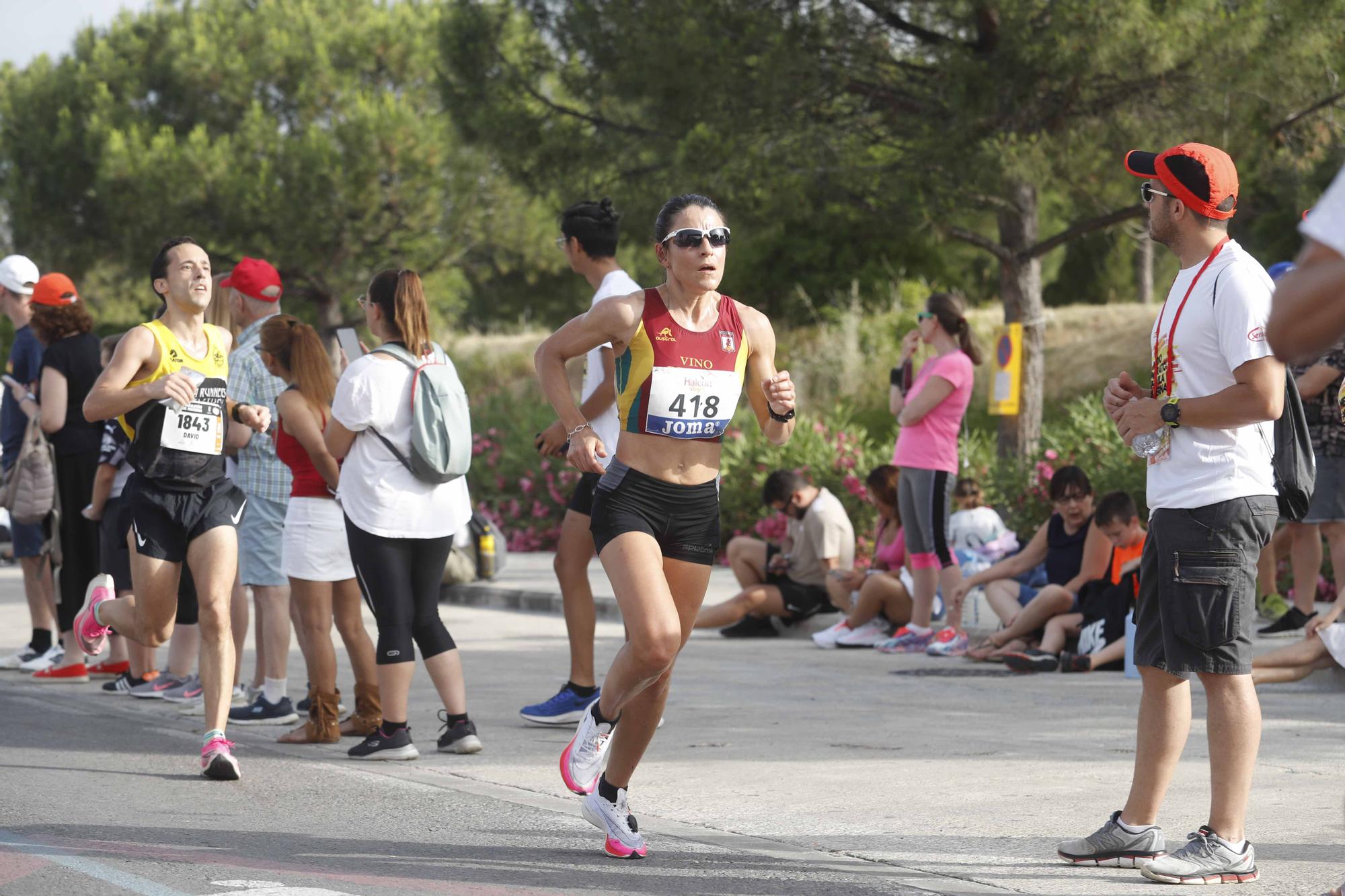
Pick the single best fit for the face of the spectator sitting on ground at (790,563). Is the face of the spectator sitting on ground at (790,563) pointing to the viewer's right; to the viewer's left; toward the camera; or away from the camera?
to the viewer's left

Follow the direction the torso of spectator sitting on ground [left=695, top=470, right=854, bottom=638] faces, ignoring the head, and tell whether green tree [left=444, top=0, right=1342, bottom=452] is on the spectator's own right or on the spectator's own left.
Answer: on the spectator's own right

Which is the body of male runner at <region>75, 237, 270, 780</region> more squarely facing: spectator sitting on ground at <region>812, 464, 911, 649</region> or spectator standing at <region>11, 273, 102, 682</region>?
the spectator sitting on ground

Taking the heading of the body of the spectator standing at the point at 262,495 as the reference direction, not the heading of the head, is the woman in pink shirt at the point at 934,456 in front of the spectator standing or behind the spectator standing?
behind

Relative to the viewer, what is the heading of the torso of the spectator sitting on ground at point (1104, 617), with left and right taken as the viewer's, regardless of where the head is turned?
facing the viewer and to the left of the viewer

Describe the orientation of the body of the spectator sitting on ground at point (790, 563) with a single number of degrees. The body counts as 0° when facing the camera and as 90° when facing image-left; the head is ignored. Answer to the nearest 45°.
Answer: approximately 90°

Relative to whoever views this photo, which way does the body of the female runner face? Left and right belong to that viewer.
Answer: facing the viewer and to the right of the viewer
